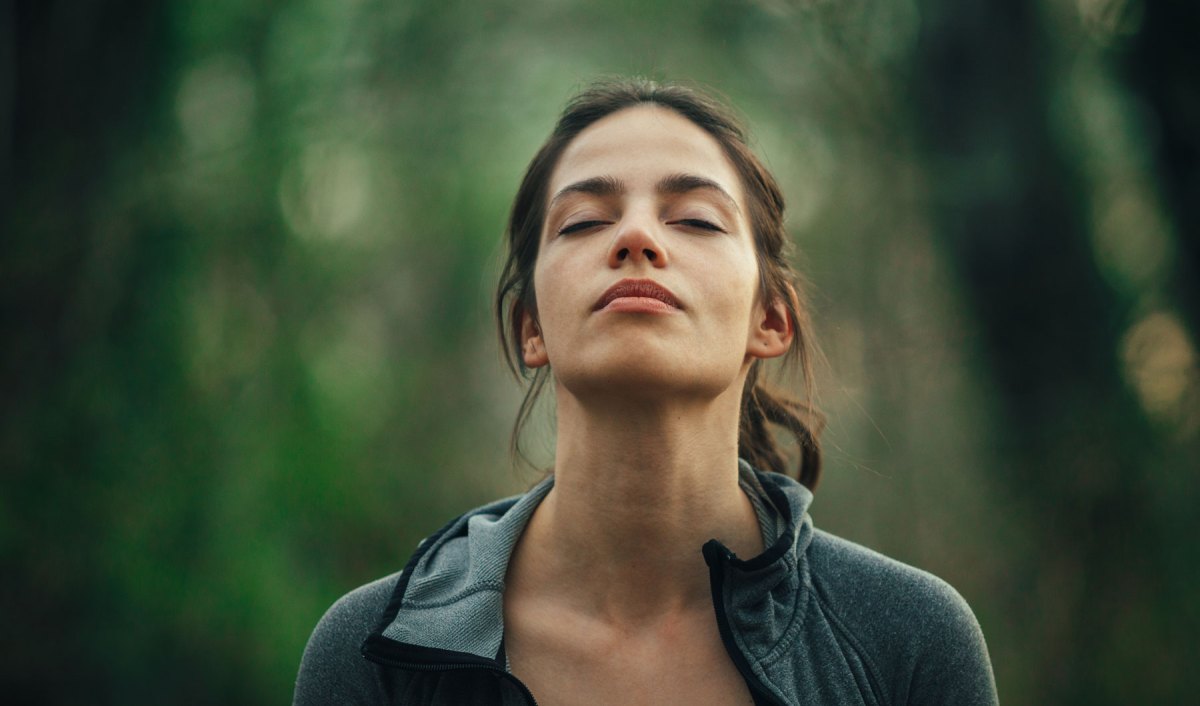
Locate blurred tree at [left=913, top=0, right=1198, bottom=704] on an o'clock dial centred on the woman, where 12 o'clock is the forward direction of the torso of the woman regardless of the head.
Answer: The blurred tree is roughly at 7 o'clock from the woman.

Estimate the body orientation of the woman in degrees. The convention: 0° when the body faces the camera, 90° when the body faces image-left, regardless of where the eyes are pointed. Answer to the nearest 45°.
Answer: approximately 0°
